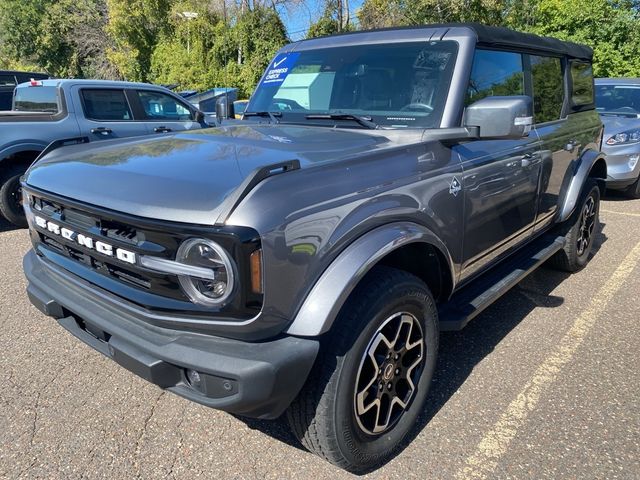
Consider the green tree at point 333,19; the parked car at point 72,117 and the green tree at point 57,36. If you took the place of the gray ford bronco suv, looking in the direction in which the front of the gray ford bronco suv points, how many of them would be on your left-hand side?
0

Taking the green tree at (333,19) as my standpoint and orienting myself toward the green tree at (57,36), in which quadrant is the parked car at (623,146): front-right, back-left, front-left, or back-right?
back-left

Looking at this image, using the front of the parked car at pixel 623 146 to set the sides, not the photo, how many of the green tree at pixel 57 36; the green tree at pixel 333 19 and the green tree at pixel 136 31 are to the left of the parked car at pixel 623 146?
0

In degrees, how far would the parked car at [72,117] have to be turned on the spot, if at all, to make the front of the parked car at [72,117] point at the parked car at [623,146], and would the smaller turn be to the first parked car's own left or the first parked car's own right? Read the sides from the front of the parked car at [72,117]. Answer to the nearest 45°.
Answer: approximately 45° to the first parked car's own right

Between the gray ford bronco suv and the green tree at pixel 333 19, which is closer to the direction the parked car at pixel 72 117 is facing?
the green tree

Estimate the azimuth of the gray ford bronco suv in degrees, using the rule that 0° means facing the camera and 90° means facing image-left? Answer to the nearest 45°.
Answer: approximately 45°

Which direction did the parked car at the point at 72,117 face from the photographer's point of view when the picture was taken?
facing away from the viewer and to the right of the viewer

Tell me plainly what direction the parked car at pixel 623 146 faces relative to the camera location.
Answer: facing the viewer and to the left of the viewer

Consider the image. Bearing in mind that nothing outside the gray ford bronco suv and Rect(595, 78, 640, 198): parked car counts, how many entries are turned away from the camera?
0

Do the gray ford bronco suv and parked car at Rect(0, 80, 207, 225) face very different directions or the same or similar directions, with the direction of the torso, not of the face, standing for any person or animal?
very different directions

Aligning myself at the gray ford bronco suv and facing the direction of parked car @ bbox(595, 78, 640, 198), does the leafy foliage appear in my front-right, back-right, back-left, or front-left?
front-left

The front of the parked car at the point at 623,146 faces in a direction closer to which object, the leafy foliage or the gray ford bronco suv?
the gray ford bronco suv
